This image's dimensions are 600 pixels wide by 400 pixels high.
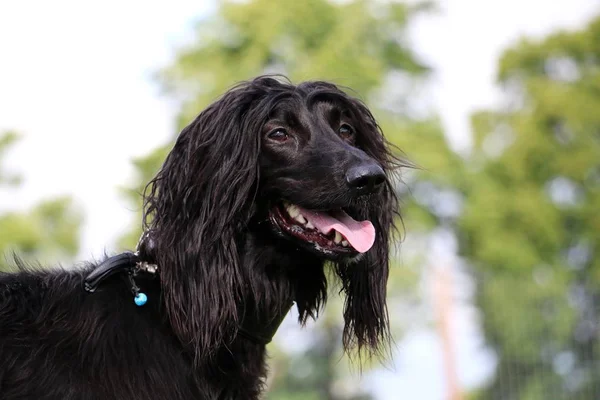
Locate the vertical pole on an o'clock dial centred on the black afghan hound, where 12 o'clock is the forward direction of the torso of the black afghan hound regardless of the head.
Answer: The vertical pole is roughly at 10 o'clock from the black afghan hound.

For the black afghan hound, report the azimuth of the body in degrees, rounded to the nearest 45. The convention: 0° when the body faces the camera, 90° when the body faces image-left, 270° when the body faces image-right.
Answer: approximately 270°
